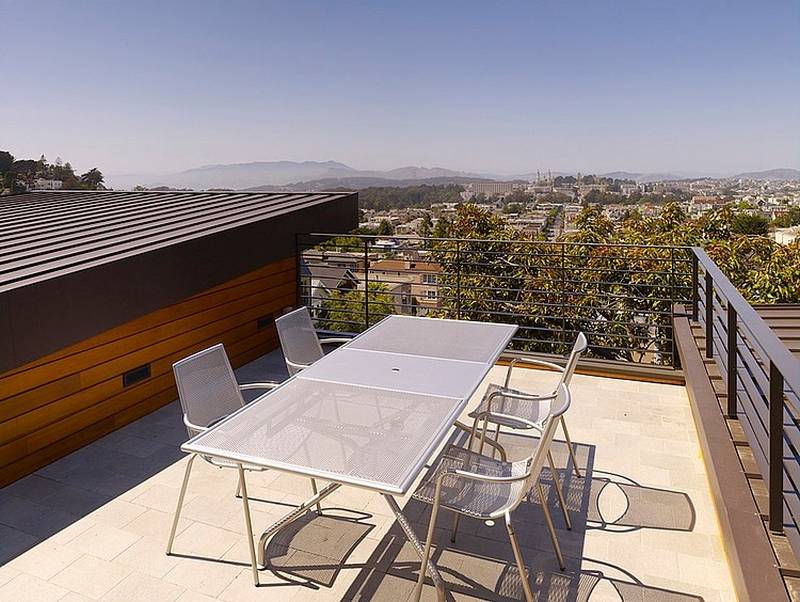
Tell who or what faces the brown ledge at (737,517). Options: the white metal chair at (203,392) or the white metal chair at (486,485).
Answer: the white metal chair at (203,392)

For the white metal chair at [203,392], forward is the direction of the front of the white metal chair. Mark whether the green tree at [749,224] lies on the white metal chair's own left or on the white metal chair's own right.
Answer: on the white metal chair's own left

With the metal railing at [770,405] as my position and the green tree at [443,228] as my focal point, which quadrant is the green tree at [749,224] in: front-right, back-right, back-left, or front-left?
front-right

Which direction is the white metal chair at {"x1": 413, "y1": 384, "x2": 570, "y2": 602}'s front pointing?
to the viewer's left

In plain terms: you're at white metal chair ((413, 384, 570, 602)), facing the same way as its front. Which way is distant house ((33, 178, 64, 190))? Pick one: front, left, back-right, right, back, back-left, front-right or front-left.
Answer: front-right

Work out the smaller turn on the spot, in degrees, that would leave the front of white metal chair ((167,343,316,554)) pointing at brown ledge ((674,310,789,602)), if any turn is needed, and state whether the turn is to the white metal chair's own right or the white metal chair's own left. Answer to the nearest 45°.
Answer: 0° — it already faces it

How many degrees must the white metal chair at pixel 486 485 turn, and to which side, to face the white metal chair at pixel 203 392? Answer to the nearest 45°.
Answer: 0° — it already faces it

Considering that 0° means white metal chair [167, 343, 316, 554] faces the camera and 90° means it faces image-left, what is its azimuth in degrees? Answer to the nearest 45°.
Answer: approximately 315°

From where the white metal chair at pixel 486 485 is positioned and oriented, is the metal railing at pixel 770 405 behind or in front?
behind

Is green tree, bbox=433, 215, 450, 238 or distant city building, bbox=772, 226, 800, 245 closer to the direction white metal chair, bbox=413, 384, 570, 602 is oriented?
the green tree

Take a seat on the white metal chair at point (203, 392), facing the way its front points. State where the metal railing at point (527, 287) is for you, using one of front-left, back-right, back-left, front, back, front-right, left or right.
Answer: left

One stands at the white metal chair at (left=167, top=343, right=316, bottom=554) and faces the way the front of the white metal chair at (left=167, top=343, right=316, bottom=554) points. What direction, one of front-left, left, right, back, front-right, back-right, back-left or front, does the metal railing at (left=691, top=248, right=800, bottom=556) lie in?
front

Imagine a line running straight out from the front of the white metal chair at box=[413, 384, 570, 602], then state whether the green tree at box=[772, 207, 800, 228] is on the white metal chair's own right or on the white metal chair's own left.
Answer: on the white metal chair's own right

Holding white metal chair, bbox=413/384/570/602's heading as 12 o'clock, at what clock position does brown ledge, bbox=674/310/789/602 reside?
The brown ledge is roughly at 6 o'clock from the white metal chair.

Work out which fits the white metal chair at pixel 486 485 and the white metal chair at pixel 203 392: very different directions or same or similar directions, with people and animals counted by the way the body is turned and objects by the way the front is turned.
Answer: very different directions

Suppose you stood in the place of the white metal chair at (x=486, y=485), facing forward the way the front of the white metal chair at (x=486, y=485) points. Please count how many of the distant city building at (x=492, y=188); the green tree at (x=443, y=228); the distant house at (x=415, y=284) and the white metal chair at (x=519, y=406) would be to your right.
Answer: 4

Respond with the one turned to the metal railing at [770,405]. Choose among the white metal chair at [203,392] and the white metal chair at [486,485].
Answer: the white metal chair at [203,392]

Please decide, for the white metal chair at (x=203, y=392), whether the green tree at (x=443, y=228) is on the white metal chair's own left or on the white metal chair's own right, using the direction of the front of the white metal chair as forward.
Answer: on the white metal chair's own left

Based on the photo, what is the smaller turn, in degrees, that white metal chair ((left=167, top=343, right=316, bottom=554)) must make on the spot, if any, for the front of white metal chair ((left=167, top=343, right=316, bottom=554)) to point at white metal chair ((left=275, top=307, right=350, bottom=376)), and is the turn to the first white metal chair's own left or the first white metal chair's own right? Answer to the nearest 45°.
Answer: approximately 90° to the first white metal chair's own left

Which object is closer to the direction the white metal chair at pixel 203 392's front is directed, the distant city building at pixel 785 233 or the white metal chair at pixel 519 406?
the white metal chair

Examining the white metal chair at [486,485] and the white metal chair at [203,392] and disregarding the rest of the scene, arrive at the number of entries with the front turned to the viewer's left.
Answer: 1
